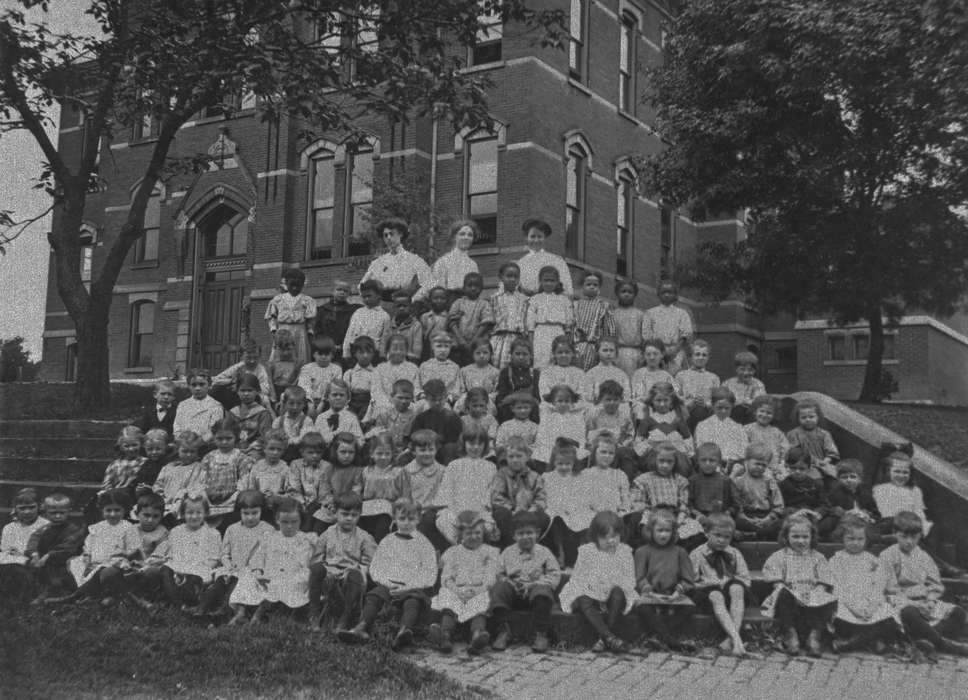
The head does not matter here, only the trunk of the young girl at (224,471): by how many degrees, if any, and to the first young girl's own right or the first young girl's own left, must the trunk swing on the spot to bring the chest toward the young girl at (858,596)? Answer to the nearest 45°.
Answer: approximately 45° to the first young girl's own left

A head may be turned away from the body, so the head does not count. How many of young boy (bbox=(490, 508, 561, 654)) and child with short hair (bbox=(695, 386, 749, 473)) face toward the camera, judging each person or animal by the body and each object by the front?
2

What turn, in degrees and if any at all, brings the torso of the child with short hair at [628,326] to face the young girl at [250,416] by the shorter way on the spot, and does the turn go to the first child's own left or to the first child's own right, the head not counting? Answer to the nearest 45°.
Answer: approximately 45° to the first child's own right

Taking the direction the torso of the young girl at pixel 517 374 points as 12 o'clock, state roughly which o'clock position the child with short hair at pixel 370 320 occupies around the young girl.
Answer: The child with short hair is roughly at 4 o'clock from the young girl.

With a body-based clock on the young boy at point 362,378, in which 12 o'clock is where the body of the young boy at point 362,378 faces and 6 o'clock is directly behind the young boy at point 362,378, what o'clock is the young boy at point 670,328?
the young boy at point 670,328 is roughly at 9 o'clock from the young boy at point 362,378.

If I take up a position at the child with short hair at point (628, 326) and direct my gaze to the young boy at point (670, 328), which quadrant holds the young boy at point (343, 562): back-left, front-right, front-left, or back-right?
back-right

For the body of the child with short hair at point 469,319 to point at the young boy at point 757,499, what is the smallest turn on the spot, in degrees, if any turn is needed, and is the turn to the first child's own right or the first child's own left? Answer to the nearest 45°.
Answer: approximately 45° to the first child's own left

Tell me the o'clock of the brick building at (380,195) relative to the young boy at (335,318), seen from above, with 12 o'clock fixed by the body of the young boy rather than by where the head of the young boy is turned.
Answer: The brick building is roughly at 6 o'clock from the young boy.

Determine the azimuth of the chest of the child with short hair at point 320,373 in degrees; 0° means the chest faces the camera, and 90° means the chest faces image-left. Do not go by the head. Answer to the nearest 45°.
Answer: approximately 0°
